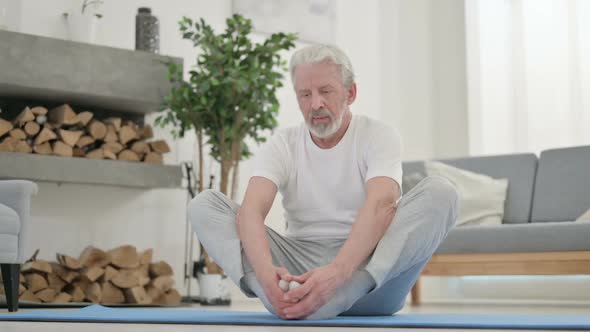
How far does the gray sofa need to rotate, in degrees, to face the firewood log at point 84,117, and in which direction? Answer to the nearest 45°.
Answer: approximately 90° to its right

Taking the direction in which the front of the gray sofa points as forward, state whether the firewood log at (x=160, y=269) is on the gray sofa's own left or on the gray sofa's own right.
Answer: on the gray sofa's own right

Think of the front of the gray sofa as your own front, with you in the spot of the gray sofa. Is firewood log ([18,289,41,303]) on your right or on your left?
on your right

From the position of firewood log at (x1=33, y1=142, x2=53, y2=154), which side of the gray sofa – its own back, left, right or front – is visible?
right

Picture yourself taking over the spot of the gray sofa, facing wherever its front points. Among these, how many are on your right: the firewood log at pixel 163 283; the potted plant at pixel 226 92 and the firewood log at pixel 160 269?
3

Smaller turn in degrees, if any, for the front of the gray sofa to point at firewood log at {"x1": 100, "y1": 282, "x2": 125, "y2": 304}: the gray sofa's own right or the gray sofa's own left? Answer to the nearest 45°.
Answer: approximately 90° to the gray sofa's own right

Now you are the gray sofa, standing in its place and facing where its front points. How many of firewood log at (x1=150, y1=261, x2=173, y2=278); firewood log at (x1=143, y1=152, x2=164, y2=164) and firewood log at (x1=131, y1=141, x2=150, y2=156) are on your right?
3

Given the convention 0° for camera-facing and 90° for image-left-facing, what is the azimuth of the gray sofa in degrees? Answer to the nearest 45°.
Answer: approximately 0°

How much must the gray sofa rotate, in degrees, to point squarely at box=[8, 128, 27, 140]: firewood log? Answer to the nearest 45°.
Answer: approximately 90° to its right

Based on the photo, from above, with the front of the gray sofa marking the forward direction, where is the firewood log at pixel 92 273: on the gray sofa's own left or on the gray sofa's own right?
on the gray sofa's own right

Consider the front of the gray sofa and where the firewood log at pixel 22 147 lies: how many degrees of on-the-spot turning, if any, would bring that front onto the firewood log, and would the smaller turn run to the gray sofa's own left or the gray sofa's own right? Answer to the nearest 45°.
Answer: approximately 90° to the gray sofa's own right

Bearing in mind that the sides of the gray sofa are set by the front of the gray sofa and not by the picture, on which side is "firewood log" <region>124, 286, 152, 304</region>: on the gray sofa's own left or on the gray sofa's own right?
on the gray sofa's own right

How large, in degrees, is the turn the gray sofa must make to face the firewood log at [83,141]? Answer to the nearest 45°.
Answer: approximately 90° to its right

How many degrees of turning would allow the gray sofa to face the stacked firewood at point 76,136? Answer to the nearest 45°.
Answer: approximately 90° to its right

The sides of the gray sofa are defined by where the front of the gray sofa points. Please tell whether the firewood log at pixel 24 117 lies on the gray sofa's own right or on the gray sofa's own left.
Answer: on the gray sofa's own right

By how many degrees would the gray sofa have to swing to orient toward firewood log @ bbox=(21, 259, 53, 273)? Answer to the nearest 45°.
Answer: approximately 90° to its right

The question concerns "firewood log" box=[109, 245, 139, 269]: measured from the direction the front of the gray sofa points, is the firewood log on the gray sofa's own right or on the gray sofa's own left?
on the gray sofa's own right
